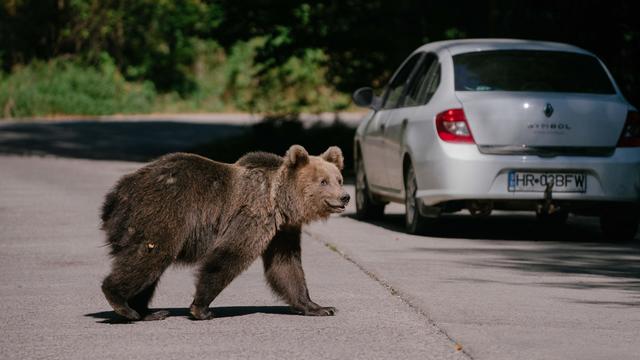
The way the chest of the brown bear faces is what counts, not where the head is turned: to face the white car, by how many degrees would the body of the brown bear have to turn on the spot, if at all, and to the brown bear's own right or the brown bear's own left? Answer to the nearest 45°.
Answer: approximately 45° to the brown bear's own left

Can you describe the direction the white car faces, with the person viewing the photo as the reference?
facing away from the viewer and to the left of the viewer

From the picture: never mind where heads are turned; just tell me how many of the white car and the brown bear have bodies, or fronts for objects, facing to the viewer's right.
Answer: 1

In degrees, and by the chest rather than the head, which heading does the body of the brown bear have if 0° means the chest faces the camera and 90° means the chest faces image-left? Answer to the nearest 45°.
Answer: approximately 270°

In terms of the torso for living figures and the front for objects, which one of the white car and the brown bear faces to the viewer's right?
the brown bear
